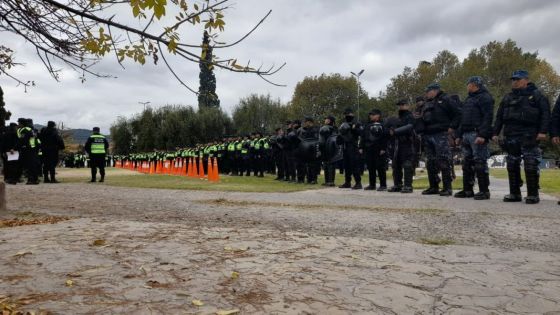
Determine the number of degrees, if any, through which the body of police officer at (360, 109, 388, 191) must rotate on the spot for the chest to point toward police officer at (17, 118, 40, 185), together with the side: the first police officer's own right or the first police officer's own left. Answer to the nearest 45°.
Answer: approximately 45° to the first police officer's own right

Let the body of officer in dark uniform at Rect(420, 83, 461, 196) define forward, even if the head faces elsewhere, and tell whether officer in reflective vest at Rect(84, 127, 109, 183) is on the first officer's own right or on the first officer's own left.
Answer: on the first officer's own right

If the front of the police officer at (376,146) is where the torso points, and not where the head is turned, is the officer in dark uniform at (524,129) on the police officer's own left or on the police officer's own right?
on the police officer's own left

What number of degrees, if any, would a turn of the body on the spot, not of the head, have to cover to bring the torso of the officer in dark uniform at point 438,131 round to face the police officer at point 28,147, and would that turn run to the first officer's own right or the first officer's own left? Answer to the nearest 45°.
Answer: approximately 45° to the first officer's own right

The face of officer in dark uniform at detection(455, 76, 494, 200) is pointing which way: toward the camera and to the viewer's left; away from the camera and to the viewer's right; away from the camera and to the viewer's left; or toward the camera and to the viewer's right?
toward the camera and to the viewer's left

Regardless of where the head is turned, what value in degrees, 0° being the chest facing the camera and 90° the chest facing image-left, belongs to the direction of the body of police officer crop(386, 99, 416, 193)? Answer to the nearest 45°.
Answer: approximately 45°

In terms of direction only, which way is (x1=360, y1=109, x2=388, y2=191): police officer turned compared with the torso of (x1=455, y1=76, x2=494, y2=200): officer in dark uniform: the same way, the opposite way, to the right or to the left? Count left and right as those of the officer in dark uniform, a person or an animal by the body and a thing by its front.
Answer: the same way

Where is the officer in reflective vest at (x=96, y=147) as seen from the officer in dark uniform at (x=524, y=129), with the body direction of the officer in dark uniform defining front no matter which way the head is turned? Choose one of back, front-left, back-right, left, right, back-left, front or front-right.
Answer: front-right

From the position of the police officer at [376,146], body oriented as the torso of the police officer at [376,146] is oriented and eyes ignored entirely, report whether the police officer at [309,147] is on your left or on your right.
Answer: on your right

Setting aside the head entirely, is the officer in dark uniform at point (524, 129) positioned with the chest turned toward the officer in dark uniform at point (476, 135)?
no

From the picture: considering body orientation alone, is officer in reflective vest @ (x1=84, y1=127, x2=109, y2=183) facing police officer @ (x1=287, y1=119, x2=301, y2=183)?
no

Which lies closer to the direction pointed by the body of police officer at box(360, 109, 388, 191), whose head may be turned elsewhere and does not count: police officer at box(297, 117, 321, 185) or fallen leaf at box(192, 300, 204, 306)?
the fallen leaf

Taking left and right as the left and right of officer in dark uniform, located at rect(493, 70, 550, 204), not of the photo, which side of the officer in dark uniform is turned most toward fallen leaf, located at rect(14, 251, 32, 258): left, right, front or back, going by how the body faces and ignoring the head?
front

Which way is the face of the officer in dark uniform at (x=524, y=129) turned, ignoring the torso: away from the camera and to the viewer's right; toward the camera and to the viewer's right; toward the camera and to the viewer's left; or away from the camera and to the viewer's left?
toward the camera and to the viewer's left
